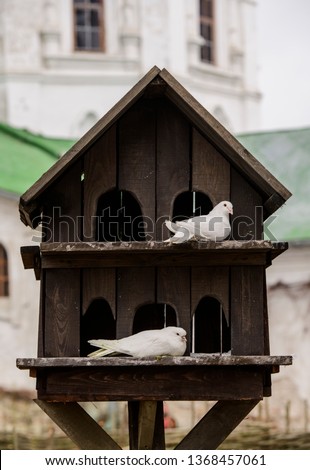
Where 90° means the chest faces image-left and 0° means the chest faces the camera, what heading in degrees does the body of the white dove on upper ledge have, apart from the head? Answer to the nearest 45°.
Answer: approximately 270°

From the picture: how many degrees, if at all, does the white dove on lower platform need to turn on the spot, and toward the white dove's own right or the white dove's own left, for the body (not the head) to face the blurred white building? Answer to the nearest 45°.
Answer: approximately 90° to the white dove's own left

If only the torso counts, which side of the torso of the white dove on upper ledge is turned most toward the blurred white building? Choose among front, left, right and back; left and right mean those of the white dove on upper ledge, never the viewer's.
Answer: left

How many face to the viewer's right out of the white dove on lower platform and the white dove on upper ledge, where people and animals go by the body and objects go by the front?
2

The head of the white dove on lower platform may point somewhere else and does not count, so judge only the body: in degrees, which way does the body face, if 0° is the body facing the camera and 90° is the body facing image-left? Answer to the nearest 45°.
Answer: approximately 270°
